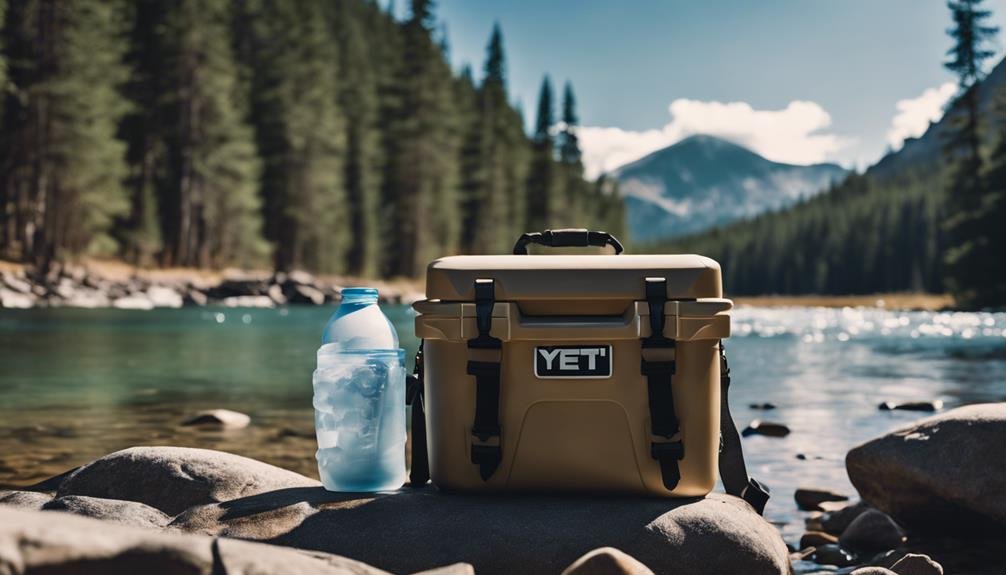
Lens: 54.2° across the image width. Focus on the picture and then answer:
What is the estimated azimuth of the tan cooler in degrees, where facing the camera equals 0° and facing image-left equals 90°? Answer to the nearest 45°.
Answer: approximately 0°

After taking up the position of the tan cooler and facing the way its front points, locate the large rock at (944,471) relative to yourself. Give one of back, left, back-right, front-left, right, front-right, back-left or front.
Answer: back-left

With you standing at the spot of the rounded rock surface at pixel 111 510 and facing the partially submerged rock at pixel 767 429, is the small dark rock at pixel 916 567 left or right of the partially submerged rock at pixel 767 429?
right

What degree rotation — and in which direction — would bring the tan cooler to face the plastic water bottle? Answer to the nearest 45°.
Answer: approximately 135° to its right

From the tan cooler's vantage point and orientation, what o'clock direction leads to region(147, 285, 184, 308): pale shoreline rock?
The pale shoreline rock is roughly at 5 o'clock from the tan cooler.

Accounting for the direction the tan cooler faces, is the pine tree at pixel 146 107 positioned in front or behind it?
behind

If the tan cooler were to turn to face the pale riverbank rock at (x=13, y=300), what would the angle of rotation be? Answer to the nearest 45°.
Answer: approximately 135° to its right

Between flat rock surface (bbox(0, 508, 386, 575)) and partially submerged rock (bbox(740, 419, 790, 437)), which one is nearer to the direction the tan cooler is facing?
the flat rock surface

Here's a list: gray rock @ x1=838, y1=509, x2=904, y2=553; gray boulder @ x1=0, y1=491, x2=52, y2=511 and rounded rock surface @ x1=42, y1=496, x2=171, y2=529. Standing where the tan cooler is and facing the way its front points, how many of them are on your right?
2

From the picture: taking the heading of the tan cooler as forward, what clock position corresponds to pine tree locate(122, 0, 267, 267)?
The pine tree is roughly at 5 o'clock from the tan cooler.

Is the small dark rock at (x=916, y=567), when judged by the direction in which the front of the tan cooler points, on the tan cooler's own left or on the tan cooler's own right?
on the tan cooler's own left

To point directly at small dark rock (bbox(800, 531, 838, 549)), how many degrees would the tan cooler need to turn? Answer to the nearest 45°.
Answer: approximately 135° to its left
